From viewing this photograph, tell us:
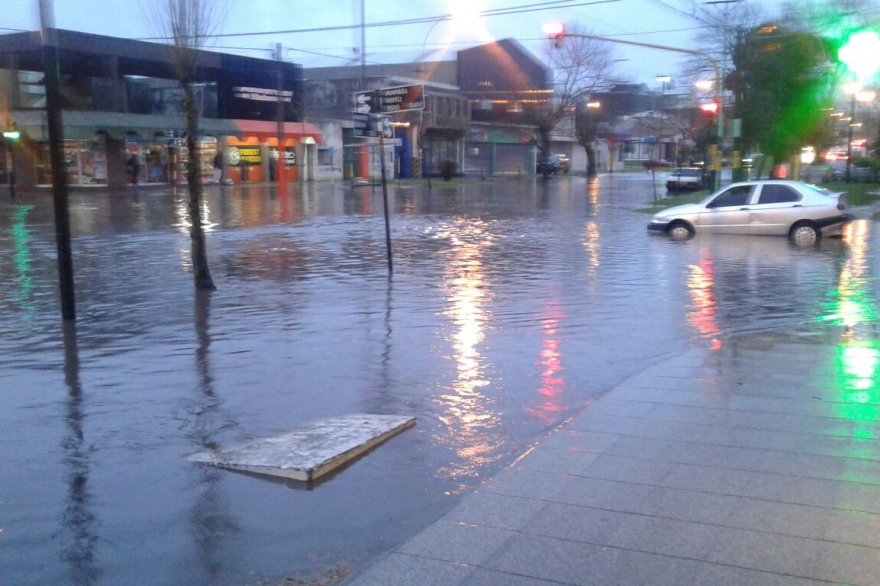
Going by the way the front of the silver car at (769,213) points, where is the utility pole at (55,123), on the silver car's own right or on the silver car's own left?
on the silver car's own left

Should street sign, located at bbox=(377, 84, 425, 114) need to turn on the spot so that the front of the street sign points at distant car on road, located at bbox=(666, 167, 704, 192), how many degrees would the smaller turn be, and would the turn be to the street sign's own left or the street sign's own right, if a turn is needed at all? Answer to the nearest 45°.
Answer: approximately 135° to the street sign's own left

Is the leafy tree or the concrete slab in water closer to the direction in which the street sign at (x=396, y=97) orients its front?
the concrete slab in water

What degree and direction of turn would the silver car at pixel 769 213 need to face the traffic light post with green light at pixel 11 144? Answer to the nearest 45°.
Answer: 0° — it already faces it

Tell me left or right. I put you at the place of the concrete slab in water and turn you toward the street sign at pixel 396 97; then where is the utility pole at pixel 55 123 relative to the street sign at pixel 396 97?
left

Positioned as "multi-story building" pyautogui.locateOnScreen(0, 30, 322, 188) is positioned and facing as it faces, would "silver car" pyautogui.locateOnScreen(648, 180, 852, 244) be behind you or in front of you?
in front

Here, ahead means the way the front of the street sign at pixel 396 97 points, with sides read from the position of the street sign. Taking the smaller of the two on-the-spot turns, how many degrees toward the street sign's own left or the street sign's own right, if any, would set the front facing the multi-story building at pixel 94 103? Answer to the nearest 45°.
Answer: approximately 135° to the street sign's own right

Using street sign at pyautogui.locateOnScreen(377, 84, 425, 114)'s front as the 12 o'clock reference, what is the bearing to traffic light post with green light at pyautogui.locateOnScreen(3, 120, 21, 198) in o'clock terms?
The traffic light post with green light is roughly at 5 o'clock from the street sign.

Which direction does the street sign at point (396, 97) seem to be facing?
toward the camera

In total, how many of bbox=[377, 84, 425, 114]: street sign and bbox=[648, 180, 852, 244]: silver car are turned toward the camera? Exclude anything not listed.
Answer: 1

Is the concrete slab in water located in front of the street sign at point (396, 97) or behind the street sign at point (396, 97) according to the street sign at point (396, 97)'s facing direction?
in front

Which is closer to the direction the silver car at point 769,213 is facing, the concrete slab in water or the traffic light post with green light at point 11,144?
the traffic light post with green light

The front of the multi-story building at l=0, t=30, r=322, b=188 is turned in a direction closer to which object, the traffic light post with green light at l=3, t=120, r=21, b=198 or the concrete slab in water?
the concrete slab in water

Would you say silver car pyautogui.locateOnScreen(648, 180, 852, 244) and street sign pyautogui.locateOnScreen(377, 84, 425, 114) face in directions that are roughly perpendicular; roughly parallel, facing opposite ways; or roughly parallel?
roughly perpendicular

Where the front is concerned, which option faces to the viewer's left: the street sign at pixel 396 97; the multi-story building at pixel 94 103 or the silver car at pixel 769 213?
the silver car

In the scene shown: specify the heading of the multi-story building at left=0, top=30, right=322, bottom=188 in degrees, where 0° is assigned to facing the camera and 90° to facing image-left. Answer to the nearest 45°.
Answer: approximately 315°

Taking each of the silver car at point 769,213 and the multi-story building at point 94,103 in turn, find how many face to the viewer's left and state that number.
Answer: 1

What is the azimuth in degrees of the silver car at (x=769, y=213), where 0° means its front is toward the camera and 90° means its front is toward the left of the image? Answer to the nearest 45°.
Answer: approximately 90°

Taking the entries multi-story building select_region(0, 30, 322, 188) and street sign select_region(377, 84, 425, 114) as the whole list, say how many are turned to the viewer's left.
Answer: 0
